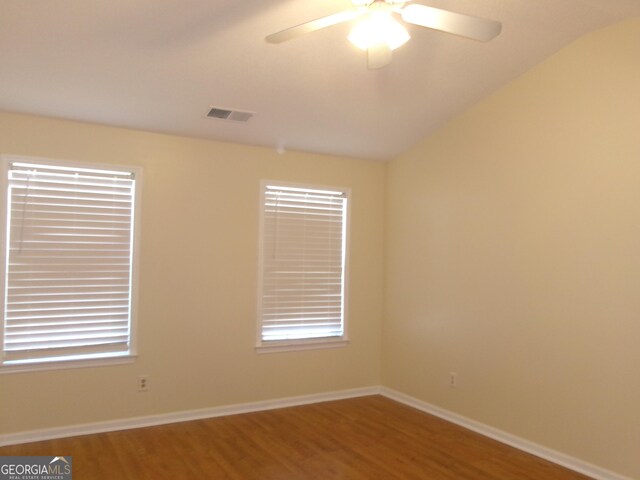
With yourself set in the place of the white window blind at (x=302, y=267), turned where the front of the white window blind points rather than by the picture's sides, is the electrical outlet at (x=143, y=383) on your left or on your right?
on your right

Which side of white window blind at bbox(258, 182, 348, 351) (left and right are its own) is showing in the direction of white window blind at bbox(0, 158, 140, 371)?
right

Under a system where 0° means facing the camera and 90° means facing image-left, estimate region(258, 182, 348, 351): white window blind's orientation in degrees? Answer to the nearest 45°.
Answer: approximately 315°

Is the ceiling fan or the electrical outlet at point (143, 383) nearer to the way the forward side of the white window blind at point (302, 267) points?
the ceiling fan

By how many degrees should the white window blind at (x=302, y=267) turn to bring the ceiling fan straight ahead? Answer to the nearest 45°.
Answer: approximately 45° to its right

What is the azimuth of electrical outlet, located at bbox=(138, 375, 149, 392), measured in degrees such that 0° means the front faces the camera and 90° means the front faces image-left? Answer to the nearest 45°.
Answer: approximately 0°

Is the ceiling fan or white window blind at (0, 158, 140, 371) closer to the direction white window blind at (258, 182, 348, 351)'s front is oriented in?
the ceiling fan

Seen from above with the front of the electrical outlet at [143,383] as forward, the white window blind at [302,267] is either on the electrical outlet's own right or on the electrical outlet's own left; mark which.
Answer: on the electrical outlet's own left
